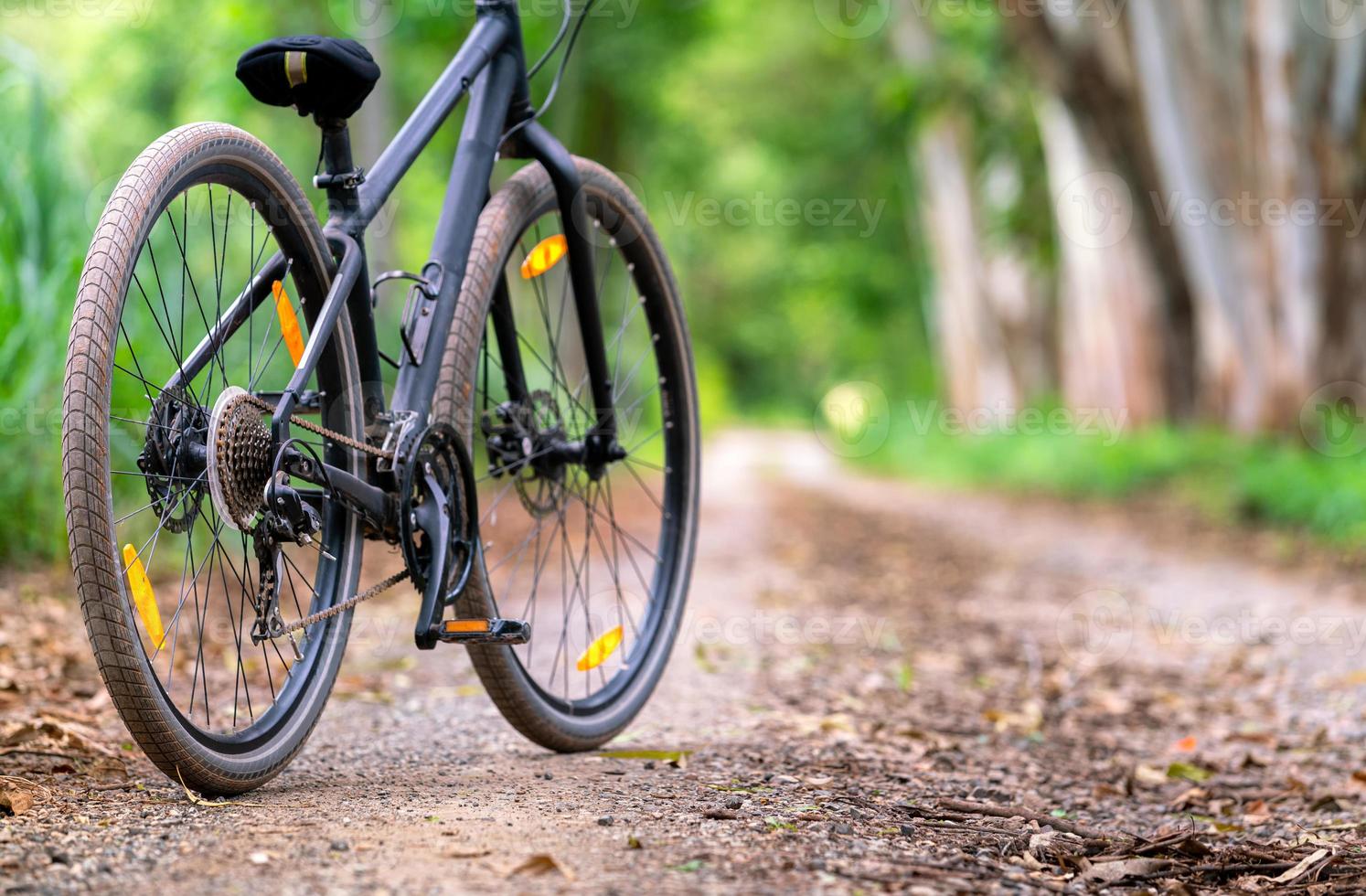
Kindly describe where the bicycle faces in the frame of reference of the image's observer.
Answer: facing away from the viewer and to the right of the viewer

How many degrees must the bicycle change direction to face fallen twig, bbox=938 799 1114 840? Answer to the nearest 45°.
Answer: approximately 45° to its right
